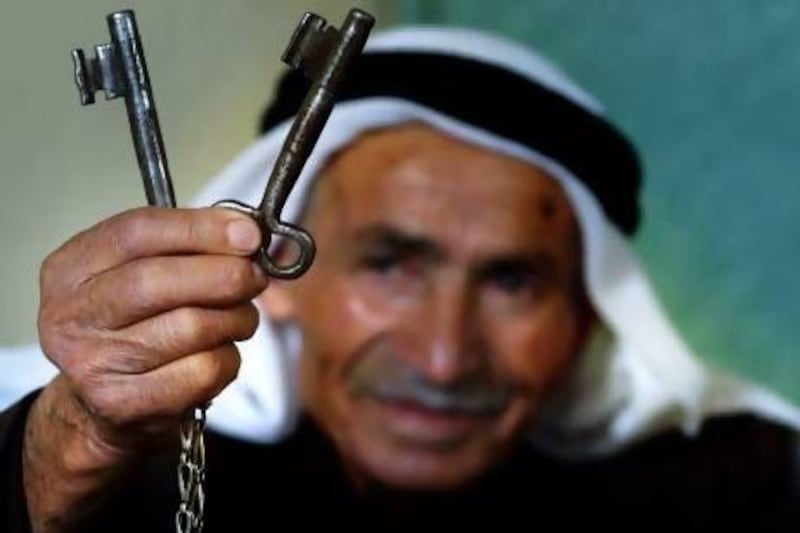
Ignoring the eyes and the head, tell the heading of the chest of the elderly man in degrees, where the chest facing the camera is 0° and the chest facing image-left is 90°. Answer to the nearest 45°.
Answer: approximately 0°
